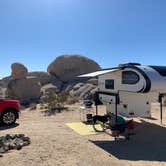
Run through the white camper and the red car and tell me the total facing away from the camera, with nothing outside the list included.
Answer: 0

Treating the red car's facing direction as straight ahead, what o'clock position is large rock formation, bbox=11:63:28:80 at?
The large rock formation is roughly at 9 o'clock from the red car.

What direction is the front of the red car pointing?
to the viewer's right

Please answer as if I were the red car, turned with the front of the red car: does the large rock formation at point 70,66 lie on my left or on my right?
on my left
